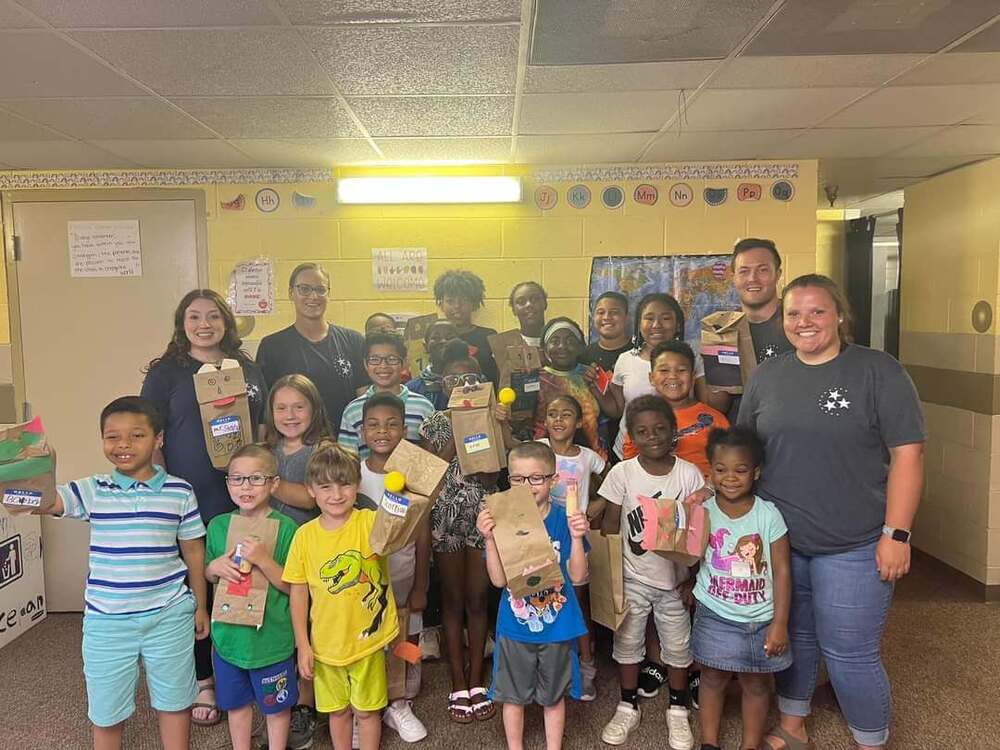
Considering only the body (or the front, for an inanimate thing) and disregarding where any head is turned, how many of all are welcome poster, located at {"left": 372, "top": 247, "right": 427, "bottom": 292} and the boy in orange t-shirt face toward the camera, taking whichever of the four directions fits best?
2

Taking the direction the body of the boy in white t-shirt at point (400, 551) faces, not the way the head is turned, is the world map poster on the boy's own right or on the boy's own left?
on the boy's own left

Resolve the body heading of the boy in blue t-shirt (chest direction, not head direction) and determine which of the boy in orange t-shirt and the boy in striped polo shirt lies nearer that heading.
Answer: the boy in striped polo shirt

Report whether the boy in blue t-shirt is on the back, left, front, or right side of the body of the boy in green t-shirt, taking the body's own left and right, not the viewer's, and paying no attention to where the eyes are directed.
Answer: left

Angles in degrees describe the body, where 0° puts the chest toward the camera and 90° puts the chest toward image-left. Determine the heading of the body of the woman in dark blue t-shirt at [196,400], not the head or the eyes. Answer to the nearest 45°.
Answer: approximately 0°
